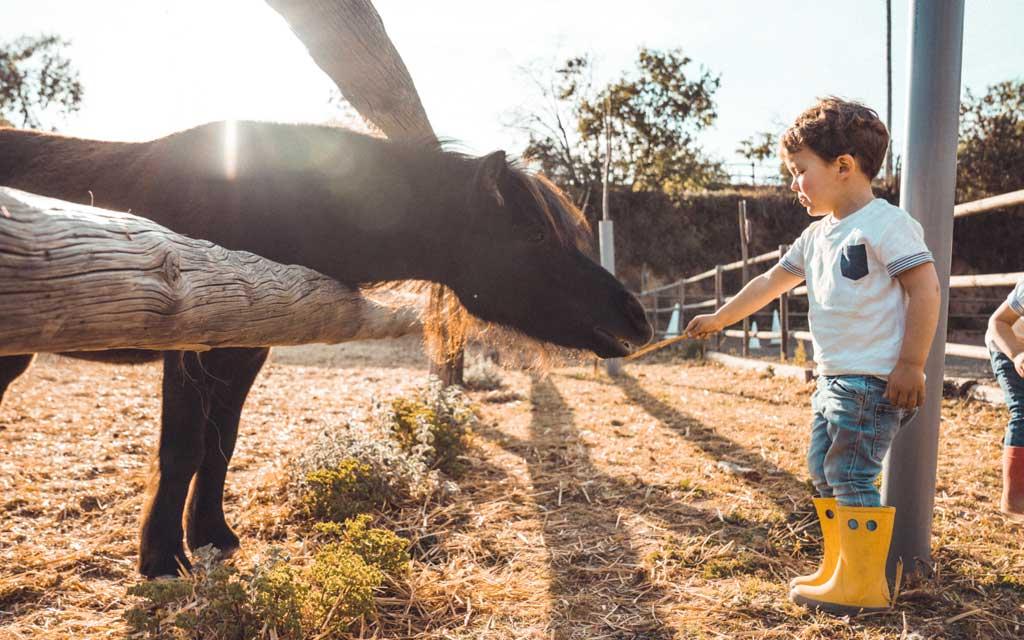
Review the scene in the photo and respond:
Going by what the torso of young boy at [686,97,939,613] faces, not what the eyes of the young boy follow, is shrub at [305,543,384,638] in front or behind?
in front

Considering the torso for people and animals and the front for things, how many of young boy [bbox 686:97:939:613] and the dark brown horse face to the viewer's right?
1

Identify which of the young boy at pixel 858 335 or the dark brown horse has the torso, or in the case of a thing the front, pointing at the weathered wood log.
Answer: the young boy

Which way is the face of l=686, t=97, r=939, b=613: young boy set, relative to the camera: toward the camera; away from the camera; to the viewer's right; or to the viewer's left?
to the viewer's left

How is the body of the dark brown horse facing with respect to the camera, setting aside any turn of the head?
to the viewer's right

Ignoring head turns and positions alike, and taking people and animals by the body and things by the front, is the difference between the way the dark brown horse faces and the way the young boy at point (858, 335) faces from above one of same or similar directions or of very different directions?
very different directions

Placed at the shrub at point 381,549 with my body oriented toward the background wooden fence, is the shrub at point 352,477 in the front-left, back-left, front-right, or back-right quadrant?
front-left

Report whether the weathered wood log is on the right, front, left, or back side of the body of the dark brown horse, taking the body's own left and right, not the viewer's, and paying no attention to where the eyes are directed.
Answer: right

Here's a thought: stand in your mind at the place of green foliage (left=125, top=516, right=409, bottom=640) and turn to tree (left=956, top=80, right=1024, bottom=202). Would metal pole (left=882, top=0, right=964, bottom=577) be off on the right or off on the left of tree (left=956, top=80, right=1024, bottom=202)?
right
